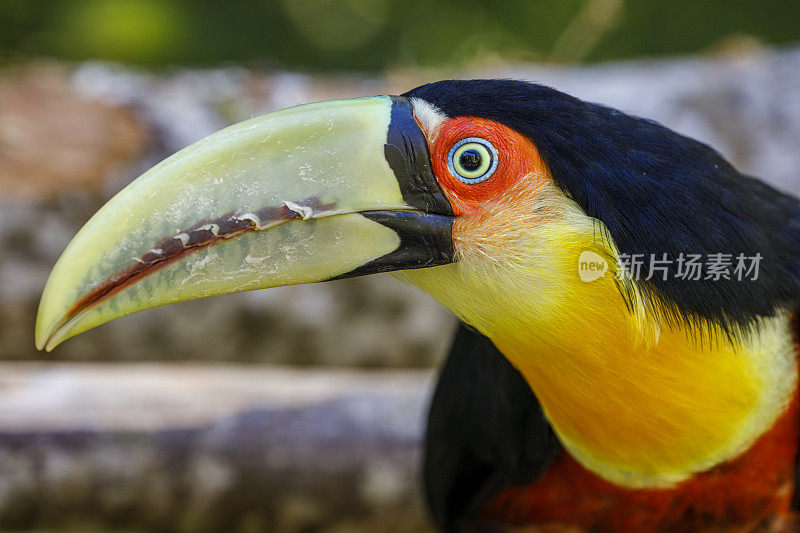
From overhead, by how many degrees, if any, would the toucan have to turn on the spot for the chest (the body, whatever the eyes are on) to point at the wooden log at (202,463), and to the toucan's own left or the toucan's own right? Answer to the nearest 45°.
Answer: approximately 45° to the toucan's own right

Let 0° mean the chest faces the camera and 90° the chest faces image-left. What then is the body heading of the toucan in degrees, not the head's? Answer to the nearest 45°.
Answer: approximately 90°
